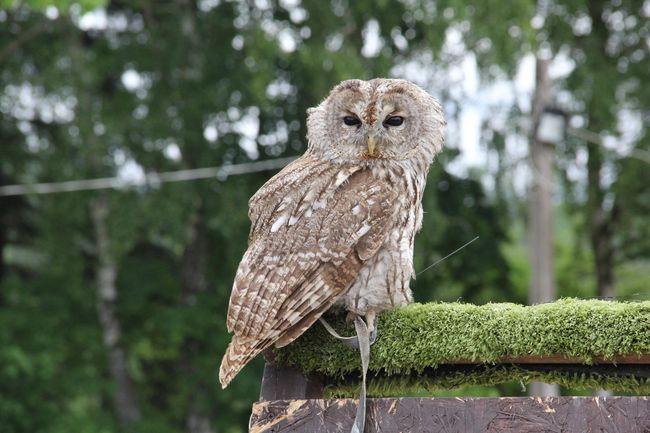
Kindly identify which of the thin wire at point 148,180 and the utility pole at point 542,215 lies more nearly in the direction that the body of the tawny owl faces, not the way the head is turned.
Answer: the utility pole

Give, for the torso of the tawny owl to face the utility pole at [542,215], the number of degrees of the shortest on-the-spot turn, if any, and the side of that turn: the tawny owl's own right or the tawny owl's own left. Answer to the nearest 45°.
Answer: approximately 90° to the tawny owl's own left

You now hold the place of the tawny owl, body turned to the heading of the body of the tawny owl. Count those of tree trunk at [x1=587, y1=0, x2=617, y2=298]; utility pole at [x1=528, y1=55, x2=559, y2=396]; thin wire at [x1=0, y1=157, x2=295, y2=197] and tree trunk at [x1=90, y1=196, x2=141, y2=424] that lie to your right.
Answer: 0

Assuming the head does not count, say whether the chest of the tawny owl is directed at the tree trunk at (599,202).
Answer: no

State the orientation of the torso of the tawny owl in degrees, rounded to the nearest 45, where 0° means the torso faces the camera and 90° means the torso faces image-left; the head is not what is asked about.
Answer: approximately 270°

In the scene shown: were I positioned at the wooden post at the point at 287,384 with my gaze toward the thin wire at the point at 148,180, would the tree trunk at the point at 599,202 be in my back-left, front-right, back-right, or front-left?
front-right

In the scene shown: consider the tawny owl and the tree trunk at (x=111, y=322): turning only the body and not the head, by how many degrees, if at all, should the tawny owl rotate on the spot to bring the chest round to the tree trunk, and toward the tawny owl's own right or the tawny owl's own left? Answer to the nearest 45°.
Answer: approximately 90° to the tawny owl's own left

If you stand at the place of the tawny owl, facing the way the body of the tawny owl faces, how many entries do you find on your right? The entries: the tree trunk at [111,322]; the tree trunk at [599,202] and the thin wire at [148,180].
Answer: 0

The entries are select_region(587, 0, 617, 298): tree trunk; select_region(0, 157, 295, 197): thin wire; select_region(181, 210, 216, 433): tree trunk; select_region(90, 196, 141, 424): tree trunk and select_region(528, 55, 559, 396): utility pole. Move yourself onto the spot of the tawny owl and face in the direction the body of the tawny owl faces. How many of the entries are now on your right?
0

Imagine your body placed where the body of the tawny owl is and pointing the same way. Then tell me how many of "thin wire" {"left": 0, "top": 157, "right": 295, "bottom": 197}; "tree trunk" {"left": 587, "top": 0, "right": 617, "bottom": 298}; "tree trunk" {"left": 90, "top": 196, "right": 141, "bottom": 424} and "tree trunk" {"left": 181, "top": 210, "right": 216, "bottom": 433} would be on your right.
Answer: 0

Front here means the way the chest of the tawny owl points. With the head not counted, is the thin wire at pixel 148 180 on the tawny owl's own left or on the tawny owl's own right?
on the tawny owl's own left

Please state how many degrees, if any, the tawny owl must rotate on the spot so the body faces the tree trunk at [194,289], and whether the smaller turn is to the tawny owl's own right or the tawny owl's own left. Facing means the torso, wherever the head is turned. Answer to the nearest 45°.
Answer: approximately 90° to the tawny owl's own left
